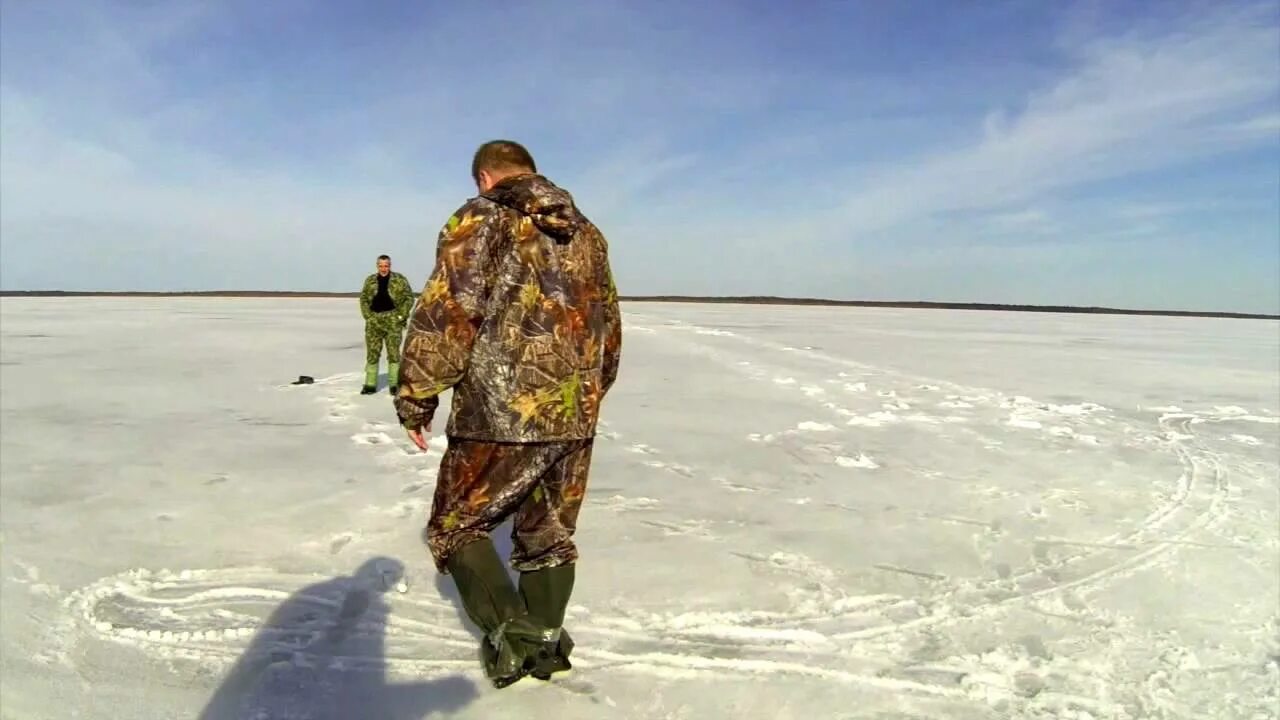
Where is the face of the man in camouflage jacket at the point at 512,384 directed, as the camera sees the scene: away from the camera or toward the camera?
away from the camera

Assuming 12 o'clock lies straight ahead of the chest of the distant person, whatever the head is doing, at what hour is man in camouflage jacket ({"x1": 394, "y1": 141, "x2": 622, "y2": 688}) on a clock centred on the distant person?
The man in camouflage jacket is roughly at 12 o'clock from the distant person.

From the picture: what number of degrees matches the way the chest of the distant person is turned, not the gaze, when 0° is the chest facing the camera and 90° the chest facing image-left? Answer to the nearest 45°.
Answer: approximately 0°
